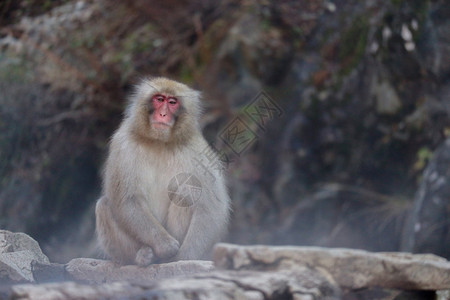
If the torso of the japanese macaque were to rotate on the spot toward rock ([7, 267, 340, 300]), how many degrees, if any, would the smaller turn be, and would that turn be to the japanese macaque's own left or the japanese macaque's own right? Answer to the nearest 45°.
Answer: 0° — it already faces it

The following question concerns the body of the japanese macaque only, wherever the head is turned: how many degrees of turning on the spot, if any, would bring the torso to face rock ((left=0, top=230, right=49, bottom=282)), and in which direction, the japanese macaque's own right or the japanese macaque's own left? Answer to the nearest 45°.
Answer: approximately 45° to the japanese macaque's own right

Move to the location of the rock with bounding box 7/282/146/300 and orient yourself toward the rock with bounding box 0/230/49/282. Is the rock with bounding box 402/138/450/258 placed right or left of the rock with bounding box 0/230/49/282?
right

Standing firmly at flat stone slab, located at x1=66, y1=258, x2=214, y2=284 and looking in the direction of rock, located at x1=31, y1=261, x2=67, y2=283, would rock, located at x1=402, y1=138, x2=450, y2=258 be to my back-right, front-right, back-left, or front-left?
back-right

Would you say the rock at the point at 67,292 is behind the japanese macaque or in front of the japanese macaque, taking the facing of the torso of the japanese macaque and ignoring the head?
in front

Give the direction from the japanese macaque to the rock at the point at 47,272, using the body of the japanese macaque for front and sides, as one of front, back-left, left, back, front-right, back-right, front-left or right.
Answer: front-right

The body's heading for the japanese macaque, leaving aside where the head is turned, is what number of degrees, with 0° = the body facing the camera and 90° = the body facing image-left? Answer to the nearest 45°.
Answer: approximately 0°
